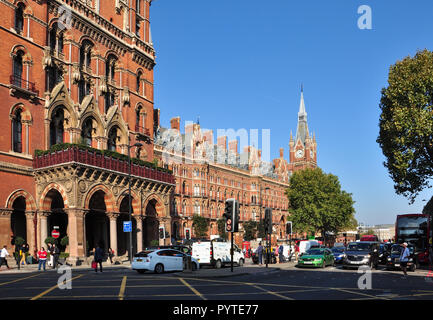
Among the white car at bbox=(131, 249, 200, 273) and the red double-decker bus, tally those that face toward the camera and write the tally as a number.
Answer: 1

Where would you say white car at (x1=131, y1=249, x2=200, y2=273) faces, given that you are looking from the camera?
facing away from the viewer and to the right of the viewer

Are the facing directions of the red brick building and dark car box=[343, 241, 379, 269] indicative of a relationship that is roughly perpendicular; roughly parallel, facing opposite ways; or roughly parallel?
roughly perpendicular
